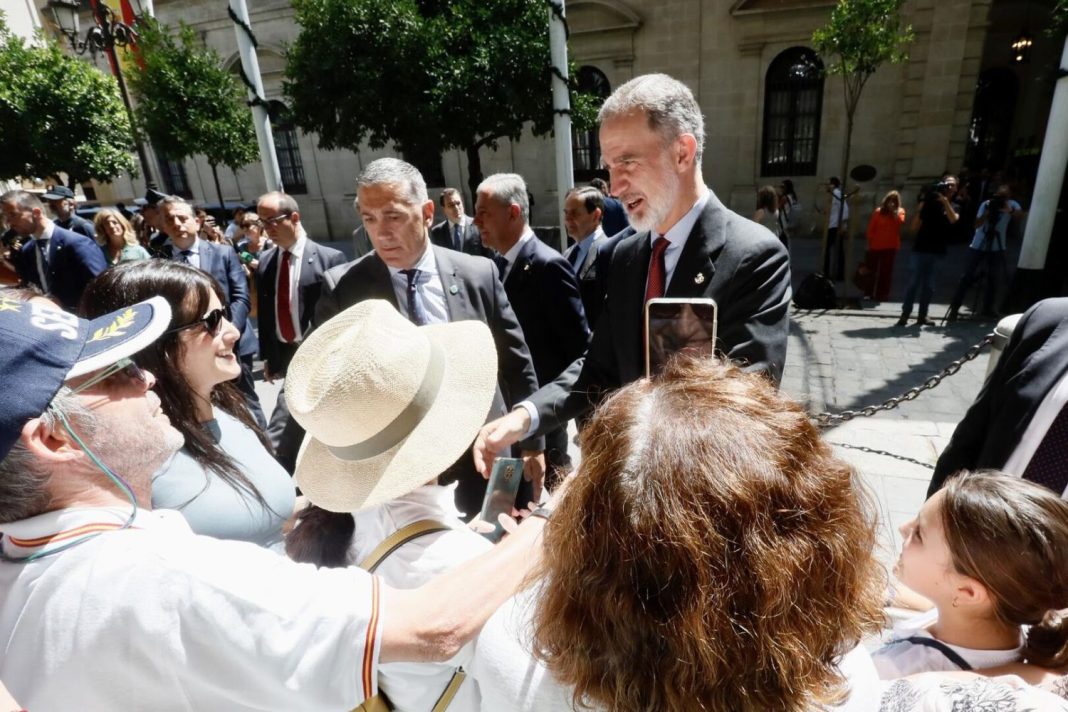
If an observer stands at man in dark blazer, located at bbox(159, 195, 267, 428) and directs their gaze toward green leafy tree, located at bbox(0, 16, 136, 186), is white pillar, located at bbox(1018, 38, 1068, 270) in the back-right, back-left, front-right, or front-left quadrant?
back-right

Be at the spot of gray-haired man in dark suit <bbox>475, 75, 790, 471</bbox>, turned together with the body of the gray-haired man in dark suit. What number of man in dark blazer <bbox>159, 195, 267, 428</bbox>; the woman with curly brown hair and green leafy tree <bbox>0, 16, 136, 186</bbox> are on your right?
2

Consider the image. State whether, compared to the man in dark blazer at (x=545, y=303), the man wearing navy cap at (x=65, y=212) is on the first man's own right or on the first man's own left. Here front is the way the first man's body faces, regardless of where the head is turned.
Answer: on the first man's own right

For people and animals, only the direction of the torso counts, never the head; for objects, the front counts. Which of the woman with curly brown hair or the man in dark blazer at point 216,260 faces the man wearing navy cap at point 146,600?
the man in dark blazer

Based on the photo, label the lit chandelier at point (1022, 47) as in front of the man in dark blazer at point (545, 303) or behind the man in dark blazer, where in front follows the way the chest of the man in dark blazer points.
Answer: behind

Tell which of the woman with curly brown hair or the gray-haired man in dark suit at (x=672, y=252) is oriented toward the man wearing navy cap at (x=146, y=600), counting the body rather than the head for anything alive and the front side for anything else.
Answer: the gray-haired man in dark suit

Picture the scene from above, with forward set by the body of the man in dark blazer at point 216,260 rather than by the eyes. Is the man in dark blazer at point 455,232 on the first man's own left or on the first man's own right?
on the first man's own left

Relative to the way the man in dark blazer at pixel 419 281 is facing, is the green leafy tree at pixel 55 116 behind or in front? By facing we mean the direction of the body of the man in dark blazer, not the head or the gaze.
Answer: behind

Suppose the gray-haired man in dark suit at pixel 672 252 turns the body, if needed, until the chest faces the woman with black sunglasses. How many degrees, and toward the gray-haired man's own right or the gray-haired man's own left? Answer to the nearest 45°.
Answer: approximately 45° to the gray-haired man's own right

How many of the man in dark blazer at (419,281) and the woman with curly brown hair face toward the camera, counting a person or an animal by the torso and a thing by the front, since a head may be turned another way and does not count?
1

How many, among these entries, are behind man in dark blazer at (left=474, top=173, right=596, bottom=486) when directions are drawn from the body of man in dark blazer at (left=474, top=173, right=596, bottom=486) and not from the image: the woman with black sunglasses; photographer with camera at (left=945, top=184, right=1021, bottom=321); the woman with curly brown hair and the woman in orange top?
2

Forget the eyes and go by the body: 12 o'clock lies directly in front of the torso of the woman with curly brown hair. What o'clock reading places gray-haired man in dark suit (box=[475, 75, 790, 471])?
The gray-haired man in dark suit is roughly at 12 o'clock from the woman with curly brown hair.

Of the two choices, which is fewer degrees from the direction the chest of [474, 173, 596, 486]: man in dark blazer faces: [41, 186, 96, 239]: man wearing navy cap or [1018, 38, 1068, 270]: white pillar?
the man wearing navy cap
